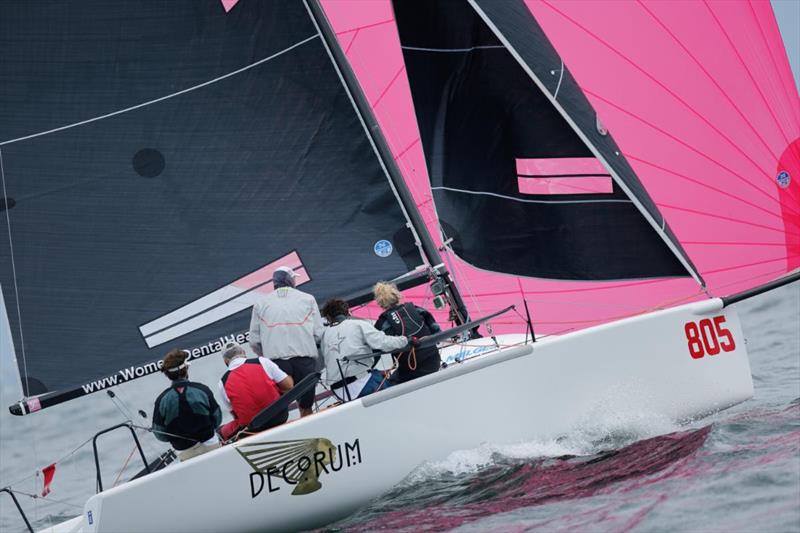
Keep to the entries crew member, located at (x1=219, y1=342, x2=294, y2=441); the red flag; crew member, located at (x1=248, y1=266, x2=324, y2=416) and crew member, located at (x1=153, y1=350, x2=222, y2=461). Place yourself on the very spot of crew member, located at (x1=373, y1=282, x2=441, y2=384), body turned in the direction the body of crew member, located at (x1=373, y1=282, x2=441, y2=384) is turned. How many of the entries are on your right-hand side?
0

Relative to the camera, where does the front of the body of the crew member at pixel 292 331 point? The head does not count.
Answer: away from the camera

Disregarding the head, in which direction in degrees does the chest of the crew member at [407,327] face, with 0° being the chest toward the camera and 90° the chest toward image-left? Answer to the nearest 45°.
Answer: approximately 180°

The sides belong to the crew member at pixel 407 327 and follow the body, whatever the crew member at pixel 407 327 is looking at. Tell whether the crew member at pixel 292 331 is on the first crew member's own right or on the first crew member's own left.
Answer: on the first crew member's own left

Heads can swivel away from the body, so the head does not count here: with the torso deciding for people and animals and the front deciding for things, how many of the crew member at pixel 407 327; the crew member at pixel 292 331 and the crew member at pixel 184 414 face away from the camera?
3

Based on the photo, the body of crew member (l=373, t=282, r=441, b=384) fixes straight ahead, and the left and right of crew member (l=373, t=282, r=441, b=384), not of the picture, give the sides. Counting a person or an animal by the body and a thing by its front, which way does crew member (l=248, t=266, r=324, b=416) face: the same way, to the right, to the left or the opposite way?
the same way

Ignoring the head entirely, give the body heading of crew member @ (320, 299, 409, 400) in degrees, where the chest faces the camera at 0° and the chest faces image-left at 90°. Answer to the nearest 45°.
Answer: approximately 225°

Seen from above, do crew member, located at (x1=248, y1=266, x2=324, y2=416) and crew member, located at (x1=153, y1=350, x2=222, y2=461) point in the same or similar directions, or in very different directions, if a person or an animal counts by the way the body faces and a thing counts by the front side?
same or similar directions

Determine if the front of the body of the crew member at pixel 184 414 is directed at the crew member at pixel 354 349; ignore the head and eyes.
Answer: no

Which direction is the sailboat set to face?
to the viewer's right

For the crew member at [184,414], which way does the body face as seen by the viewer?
away from the camera
